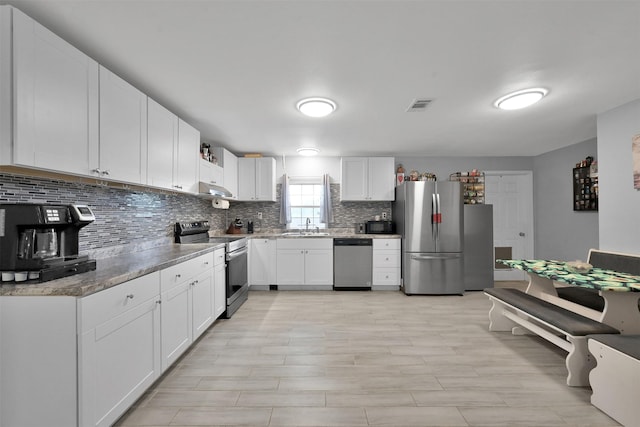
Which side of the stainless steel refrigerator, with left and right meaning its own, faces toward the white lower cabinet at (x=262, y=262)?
right

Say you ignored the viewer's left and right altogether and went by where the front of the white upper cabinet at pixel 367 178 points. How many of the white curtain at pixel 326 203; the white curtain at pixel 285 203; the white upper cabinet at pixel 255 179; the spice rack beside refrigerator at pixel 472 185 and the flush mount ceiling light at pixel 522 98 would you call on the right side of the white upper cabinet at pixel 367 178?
3

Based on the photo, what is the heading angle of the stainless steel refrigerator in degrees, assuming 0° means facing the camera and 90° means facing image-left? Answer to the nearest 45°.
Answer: approximately 0°

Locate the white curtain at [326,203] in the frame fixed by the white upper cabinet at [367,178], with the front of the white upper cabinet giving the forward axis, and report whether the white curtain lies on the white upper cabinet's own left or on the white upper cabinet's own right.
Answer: on the white upper cabinet's own right

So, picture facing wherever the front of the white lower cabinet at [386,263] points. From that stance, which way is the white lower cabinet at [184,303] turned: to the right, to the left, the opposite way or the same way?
to the left

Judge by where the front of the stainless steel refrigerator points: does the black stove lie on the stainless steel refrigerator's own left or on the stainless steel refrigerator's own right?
on the stainless steel refrigerator's own right

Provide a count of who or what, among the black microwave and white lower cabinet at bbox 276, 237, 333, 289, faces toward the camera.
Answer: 2

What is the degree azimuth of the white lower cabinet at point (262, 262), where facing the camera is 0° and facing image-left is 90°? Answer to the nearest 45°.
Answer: approximately 0°

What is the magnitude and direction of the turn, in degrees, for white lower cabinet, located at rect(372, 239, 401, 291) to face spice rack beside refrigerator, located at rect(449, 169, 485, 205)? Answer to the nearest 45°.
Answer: approximately 135° to its left

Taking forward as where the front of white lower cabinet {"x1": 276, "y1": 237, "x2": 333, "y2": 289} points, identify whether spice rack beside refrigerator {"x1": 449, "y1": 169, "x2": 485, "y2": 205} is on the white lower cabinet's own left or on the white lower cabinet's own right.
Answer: on the white lower cabinet's own left
